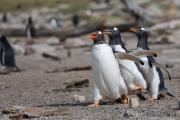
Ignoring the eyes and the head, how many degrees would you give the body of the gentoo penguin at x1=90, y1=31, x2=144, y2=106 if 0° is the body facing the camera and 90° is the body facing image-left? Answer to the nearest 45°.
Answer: approximately 45°

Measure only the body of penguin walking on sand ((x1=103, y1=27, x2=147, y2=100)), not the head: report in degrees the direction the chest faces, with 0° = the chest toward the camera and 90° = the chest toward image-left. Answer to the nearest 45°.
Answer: approximately 45°

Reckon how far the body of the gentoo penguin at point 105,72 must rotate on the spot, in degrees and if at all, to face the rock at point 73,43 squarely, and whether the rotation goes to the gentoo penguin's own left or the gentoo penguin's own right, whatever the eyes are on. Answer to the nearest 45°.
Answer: approximately 135° to the gentoo penguin's own right

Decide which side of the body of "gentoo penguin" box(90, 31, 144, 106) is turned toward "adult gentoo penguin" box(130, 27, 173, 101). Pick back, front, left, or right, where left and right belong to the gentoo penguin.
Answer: back

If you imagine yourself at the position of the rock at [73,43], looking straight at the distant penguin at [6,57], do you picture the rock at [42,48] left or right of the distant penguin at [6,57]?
right
